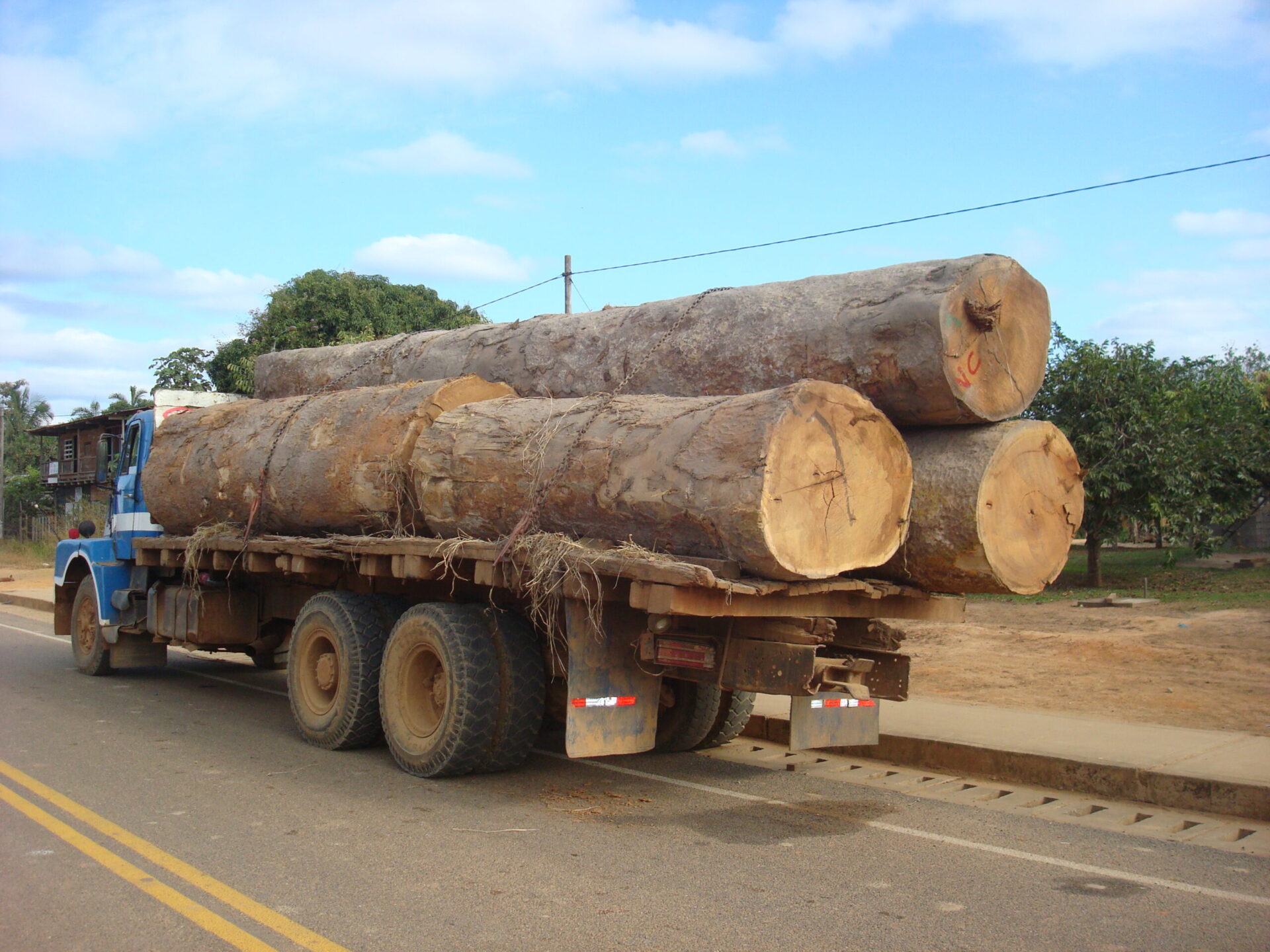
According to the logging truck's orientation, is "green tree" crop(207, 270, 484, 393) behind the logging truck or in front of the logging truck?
in front

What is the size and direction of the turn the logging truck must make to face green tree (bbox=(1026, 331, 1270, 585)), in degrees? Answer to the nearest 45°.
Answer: approximately 90° to its right

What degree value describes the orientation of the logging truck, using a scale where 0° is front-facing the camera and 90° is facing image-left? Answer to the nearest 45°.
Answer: approximately 135°
